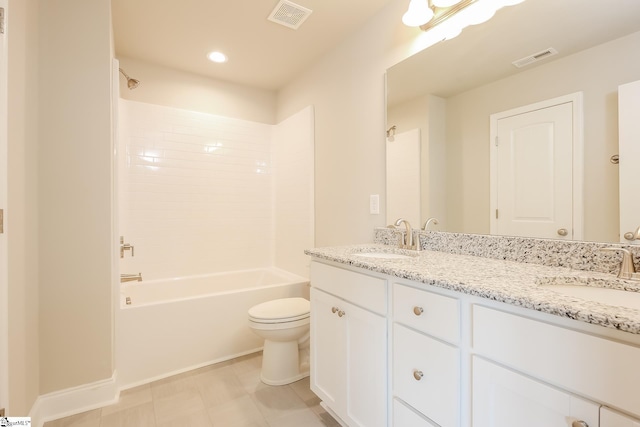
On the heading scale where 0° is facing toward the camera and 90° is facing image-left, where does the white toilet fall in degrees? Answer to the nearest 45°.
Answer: approximately 45°

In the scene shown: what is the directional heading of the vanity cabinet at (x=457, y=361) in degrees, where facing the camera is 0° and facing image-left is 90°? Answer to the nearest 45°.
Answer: approximately 45°

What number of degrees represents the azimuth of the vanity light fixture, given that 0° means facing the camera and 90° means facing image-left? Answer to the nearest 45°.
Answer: approximately 45°

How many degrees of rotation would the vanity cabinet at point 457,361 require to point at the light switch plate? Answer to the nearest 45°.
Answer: approximately 90° to its right

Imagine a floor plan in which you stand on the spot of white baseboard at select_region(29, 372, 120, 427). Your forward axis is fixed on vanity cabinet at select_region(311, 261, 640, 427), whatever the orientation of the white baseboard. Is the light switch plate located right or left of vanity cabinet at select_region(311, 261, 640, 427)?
left
